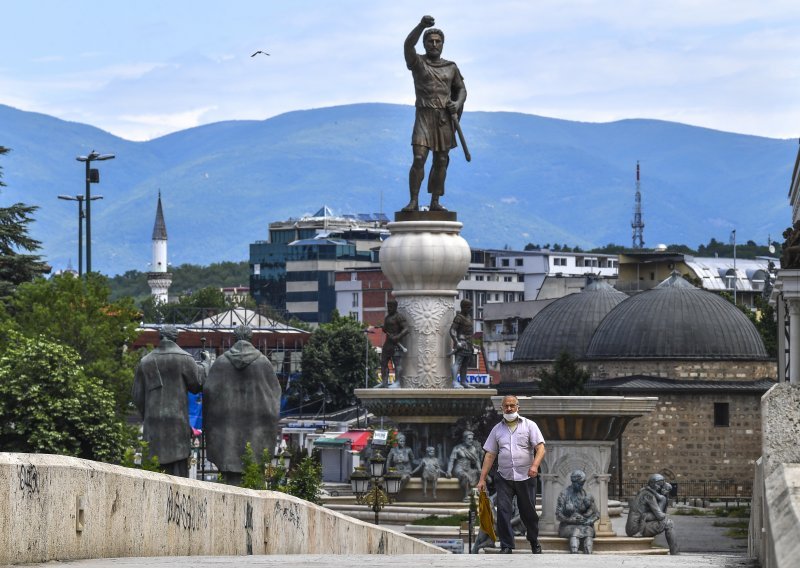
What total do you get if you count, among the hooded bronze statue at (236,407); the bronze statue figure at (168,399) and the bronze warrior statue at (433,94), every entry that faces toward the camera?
1

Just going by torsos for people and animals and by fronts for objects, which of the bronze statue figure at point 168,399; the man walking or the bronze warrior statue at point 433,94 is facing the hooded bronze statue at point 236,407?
the bronze warrior statue

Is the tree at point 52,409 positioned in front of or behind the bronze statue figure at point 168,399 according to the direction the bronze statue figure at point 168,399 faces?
in front

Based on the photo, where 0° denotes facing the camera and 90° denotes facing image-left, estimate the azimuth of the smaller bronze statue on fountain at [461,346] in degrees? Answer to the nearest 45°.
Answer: approximately 315°

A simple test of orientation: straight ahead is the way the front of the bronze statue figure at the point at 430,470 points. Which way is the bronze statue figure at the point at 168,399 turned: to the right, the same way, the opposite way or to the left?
the opposite way

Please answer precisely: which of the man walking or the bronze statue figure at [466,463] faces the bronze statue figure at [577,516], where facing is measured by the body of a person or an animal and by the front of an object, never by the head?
the bronze statue figure at [466,463]

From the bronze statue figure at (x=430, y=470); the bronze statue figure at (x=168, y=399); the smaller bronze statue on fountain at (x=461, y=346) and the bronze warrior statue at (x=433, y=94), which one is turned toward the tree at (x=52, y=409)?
the bronze warrior statue

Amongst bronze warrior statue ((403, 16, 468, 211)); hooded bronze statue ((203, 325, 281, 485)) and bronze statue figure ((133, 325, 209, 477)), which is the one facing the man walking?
the bronze warrior statue

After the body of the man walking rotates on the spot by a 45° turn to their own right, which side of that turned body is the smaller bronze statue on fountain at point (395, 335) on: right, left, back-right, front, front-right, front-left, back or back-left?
back-right

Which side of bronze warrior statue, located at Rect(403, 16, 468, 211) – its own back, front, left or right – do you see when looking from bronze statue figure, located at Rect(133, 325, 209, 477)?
front

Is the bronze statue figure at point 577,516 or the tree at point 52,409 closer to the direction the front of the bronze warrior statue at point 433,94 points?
the bronze statue figure

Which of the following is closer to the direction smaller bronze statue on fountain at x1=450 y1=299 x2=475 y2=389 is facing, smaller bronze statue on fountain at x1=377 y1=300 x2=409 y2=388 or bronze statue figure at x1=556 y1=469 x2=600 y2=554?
the bronze statue figure

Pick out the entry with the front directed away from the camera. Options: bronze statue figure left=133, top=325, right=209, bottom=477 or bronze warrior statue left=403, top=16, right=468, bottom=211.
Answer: the bronze statue figure

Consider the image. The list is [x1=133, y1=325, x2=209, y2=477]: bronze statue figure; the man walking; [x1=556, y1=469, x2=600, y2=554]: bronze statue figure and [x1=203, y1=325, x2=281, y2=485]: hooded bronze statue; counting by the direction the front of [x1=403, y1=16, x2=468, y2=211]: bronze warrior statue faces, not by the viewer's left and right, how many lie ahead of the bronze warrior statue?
4

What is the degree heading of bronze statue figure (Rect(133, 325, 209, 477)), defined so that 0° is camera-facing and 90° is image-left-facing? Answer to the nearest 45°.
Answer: approximately 180°
